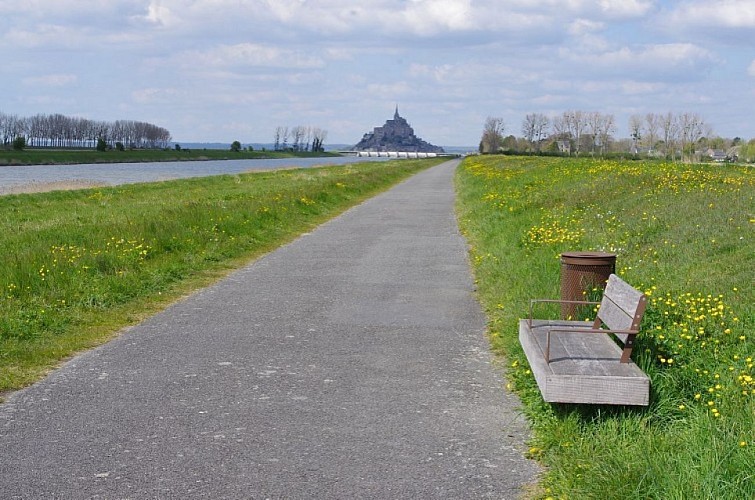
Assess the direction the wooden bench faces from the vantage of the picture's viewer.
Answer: facing to the left of the viewer

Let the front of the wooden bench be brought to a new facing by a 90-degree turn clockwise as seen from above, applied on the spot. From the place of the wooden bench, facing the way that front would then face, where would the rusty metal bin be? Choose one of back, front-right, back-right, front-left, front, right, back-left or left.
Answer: front
